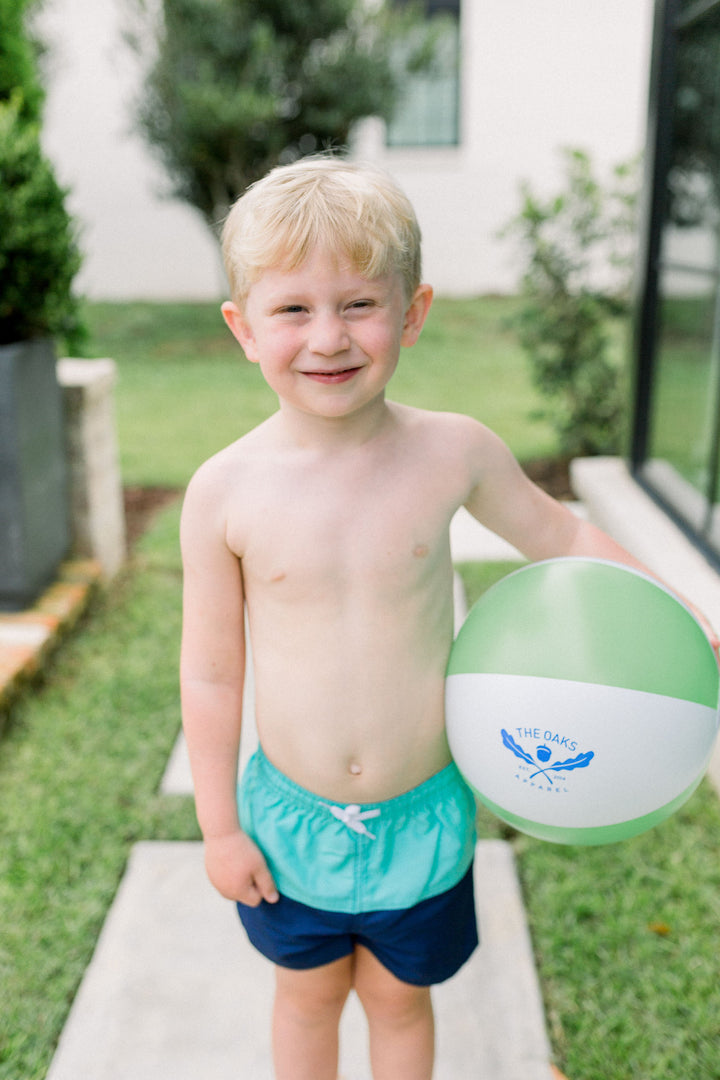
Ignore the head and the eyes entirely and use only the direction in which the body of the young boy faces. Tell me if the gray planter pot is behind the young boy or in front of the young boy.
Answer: behind

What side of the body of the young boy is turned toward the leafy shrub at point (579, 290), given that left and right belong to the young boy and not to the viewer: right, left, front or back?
back

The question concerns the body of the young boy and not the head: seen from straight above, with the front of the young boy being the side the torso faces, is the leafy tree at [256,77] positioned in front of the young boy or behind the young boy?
behind

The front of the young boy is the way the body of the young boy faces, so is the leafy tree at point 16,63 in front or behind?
behind

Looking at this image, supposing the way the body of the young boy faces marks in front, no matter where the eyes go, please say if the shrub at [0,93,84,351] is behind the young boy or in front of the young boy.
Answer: behind

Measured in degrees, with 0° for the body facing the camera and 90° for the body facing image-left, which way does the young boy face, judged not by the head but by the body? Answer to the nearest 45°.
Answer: approximately 0°
